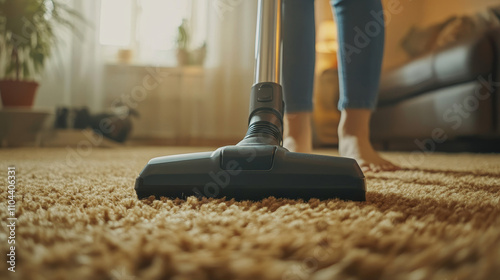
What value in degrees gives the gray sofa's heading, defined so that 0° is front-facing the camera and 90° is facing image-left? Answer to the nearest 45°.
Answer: approximately 45°

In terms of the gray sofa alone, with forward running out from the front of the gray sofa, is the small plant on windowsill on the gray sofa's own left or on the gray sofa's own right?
on the gray sofa's own right

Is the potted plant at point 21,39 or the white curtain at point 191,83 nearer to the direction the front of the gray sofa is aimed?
the potted plant

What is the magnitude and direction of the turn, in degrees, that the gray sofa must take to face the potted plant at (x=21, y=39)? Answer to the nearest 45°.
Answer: approximately 45° to its right
